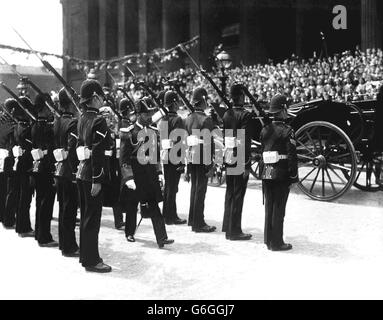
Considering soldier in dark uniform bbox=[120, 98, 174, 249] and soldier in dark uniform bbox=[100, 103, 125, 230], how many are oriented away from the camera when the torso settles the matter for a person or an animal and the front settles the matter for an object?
0

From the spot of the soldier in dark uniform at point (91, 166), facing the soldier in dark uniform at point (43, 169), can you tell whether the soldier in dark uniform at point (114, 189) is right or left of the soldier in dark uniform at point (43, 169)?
right

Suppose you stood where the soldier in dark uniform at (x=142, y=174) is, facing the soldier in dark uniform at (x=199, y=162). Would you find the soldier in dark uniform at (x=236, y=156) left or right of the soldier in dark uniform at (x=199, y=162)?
right

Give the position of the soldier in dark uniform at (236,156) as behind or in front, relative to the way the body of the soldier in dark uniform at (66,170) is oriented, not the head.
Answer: in front
